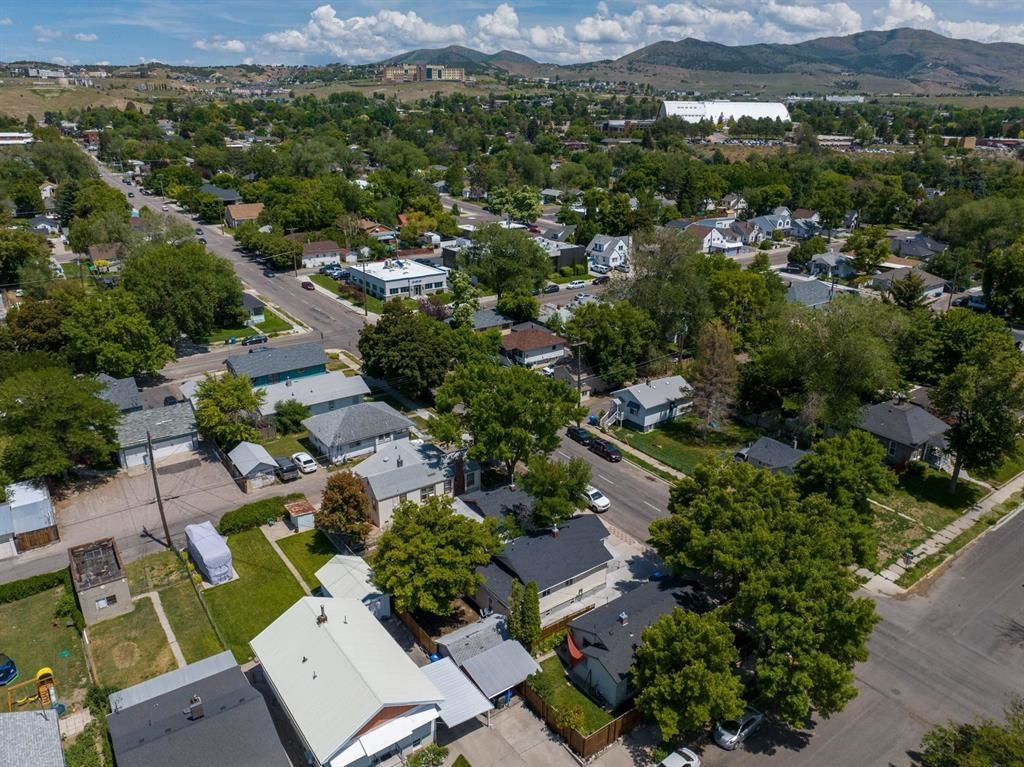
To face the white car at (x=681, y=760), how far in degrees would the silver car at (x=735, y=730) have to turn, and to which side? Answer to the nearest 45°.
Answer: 0° — it already faces it

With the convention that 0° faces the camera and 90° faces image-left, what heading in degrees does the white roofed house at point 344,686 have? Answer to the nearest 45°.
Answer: approximately 315°

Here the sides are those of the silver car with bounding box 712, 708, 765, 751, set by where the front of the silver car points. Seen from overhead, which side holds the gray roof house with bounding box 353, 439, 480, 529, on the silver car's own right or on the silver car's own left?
on the silver car's own right

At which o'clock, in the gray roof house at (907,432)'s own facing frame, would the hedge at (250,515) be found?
The hedge is roughly at 3 o'clock from the gray roof house.

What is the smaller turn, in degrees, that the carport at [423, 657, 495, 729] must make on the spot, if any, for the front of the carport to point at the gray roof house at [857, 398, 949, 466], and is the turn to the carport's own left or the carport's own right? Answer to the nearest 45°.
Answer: approximately 90° to the carport's own left

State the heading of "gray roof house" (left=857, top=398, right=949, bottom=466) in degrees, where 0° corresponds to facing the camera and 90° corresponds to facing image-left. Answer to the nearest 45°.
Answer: approximately 315°

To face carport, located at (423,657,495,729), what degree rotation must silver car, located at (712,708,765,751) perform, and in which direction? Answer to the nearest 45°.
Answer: approximately 45° to its right

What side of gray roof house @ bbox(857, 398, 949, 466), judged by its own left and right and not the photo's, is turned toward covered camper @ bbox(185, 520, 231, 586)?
right

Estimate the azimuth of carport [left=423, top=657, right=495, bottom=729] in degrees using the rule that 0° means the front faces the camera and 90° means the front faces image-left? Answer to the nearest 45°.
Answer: approximately 315°

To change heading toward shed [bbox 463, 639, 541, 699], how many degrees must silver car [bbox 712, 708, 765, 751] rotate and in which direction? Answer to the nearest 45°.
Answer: approximately 45° to its right
